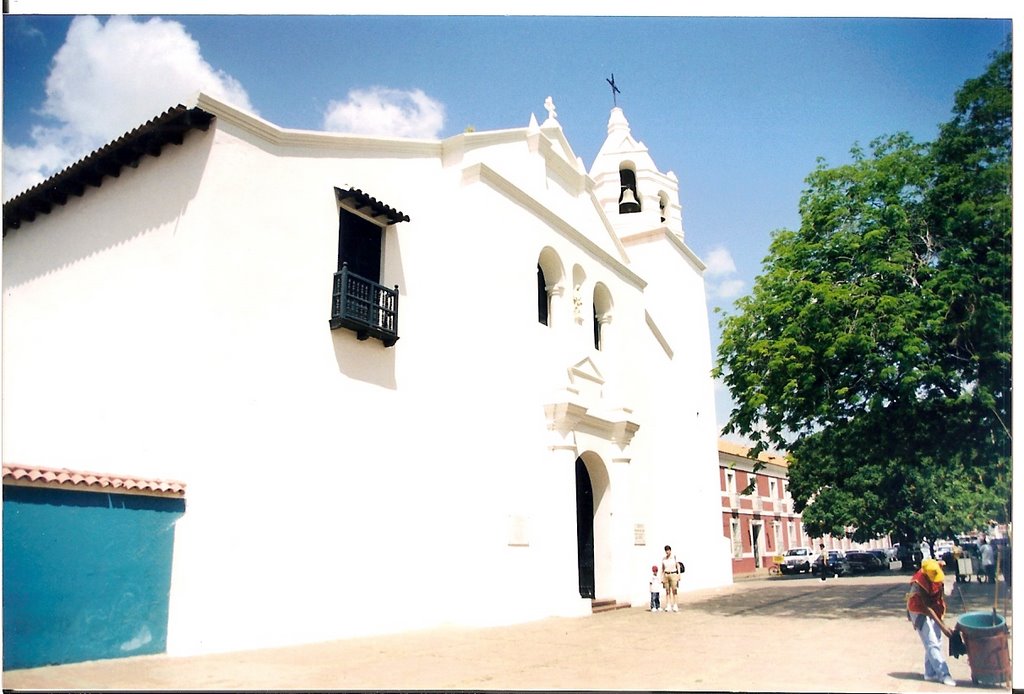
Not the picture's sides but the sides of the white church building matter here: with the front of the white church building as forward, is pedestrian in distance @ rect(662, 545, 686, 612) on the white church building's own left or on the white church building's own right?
on the white church building's own left

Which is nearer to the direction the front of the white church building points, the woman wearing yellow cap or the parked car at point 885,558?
the woman wearing yellow cap

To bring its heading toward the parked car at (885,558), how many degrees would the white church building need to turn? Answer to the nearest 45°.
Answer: approximately 90° to its left

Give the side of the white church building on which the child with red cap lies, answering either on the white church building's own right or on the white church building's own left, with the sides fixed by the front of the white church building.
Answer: on the white church building's own left

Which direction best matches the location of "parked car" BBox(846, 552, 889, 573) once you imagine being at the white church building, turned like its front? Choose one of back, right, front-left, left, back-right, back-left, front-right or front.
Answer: left

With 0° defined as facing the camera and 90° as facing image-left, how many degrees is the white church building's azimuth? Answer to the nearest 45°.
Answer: approximately 315°

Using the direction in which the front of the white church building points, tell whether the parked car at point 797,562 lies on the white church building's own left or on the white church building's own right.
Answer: on the white church building's own left

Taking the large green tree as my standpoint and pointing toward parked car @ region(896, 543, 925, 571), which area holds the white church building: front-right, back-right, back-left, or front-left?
back-left
